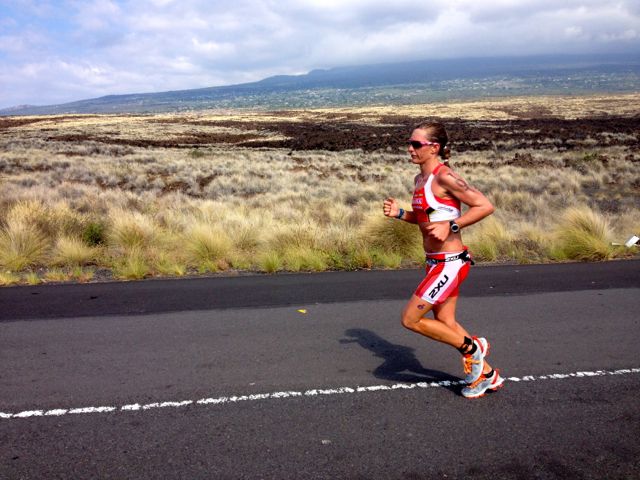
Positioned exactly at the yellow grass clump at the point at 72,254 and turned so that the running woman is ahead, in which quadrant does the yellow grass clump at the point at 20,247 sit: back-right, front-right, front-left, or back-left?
back-right

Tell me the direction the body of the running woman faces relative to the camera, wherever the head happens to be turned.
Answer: to the viewer's left

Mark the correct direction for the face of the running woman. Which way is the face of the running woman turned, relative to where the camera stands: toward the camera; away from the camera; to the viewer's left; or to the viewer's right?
to the viewer's left

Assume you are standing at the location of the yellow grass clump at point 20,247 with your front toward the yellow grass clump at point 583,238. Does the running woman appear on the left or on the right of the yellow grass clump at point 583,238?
right

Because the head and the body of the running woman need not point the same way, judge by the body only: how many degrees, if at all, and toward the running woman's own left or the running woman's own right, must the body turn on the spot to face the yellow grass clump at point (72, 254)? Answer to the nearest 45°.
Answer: approximately 45° to the running woman's own right
